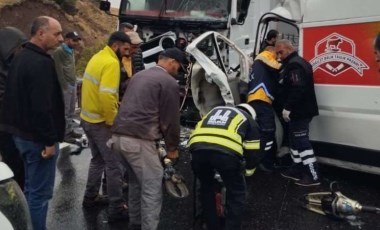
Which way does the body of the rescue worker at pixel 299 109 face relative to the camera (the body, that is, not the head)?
to the viewer's left

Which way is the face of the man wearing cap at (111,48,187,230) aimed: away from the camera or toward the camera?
away from the camera

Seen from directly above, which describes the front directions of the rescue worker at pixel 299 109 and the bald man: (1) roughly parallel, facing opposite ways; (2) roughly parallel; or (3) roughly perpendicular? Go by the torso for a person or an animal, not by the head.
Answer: roughly perpendicular

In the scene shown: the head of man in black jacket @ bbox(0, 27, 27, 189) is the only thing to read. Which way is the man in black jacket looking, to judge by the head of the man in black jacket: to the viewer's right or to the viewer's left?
to the viewer's right

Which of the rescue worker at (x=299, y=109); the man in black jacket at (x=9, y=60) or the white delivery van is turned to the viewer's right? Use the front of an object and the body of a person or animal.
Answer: the man in black jacket

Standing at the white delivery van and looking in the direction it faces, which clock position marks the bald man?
The bald man is roughly at 9 o'clock from the white delivery van.

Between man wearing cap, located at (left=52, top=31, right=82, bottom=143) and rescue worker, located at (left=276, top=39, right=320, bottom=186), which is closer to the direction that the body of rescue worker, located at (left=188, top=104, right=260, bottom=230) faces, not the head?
the rescue worker

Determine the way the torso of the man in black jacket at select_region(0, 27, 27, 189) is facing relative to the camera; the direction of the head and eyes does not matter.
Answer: to the viewer's right

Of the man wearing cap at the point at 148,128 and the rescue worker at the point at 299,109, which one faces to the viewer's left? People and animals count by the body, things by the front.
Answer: the rescue worker

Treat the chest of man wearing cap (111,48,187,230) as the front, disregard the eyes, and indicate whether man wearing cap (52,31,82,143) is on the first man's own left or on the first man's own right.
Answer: on the first man's own left
